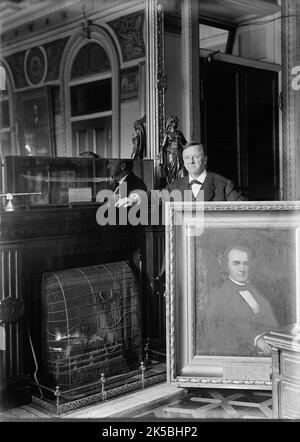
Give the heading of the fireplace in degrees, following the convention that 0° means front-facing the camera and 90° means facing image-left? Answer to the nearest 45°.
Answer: approximately 315°

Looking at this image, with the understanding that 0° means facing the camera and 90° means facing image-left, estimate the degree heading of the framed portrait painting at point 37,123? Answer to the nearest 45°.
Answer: approximately 45°

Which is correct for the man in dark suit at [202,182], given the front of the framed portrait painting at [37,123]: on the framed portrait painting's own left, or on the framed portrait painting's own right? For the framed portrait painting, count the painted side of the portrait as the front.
on the framed portrait painting's own left

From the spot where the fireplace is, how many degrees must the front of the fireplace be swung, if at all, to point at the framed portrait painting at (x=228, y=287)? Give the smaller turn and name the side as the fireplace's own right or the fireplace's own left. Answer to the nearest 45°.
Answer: approximately 45° to the fireplace's own left

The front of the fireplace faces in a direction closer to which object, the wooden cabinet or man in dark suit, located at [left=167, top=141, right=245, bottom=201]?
the wooden cabinet

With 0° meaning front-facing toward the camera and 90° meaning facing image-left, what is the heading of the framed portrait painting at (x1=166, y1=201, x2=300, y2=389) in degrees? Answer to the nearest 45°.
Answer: approximately 0°
